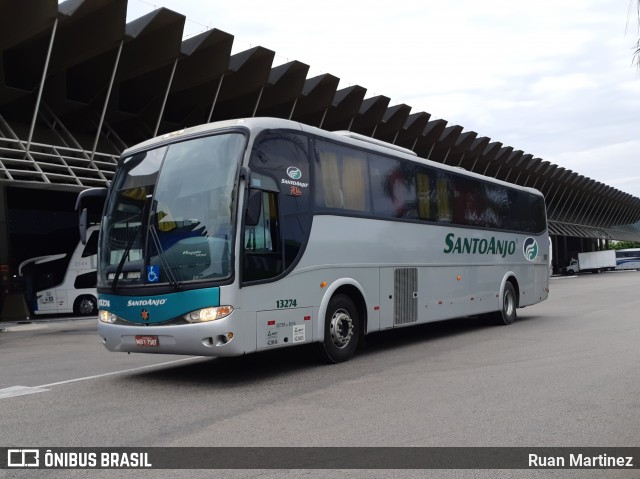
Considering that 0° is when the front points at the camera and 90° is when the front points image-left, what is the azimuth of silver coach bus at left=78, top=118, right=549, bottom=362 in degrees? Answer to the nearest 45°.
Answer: approximately 45°

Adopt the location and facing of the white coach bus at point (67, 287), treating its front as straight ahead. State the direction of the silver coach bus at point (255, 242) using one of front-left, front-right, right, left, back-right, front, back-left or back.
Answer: left

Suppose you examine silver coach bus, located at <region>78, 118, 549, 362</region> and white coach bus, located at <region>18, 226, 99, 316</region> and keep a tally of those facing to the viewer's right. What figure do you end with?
0

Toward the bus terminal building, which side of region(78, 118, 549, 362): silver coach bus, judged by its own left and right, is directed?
right

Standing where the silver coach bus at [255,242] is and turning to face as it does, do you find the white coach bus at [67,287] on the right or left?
on its right
